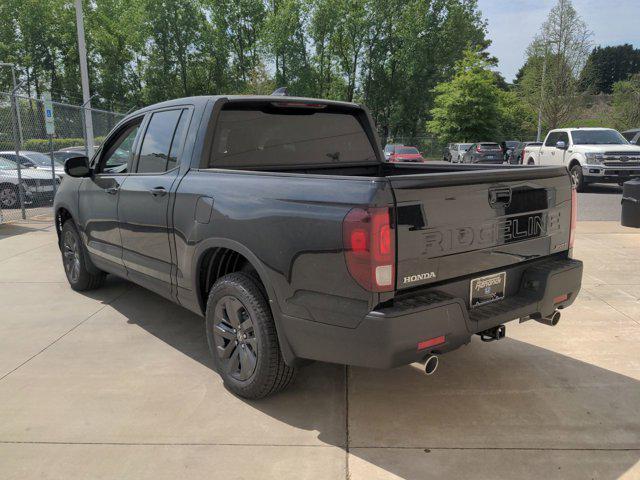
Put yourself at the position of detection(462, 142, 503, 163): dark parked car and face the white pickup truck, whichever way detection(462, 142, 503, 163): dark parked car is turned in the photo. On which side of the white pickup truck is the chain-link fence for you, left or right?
right

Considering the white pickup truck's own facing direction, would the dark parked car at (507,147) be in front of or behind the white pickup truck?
behind

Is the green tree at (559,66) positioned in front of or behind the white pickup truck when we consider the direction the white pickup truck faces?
behind

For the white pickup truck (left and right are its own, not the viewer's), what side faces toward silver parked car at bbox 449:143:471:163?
back

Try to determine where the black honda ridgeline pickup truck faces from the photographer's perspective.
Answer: facing away from the viewer and to the left of the viewer

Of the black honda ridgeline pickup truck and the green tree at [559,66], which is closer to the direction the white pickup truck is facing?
the black honda ridgeline pickup truck

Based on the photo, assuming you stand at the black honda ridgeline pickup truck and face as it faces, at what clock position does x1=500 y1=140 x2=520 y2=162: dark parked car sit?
The dark parked car is roughly at 2 o'clock from the black honda ridgeline pickup truck.

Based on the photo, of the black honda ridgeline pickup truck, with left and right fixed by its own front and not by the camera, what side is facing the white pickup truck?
right

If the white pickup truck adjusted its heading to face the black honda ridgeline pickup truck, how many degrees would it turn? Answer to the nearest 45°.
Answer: approximately 45° to its right

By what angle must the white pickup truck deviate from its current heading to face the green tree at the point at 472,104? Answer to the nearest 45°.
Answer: approximately 135° to its left

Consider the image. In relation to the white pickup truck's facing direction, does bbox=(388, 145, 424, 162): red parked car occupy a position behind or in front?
behind

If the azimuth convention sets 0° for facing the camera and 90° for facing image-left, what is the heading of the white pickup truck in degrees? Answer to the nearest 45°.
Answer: approximately 315°
